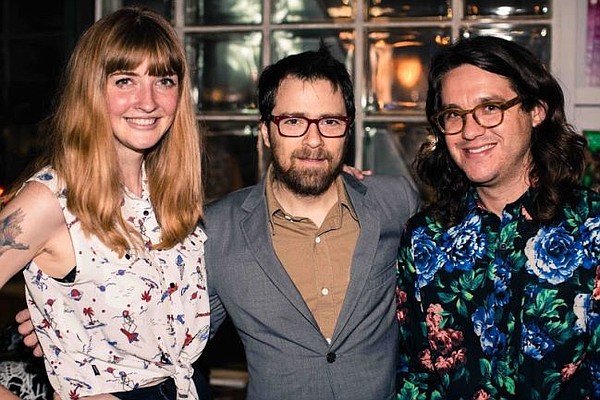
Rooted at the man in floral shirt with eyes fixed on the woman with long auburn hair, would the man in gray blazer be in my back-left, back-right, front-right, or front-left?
front-right

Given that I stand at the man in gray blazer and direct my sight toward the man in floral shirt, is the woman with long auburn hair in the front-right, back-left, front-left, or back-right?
back-right

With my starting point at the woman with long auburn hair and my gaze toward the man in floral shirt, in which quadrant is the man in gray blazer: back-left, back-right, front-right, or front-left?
front-left

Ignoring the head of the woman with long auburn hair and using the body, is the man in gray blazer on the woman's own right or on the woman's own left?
on the woman's own left

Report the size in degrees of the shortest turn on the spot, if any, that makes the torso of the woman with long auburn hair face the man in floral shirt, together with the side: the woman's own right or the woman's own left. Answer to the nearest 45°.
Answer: approximately 45° to the woman's own left

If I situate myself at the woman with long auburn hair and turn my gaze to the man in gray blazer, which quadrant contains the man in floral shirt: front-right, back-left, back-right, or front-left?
front-right

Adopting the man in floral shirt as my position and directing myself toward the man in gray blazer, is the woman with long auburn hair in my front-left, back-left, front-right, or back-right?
front-left

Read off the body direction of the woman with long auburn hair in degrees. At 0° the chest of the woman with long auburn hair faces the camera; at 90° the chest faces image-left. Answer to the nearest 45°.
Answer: approximately 315°
